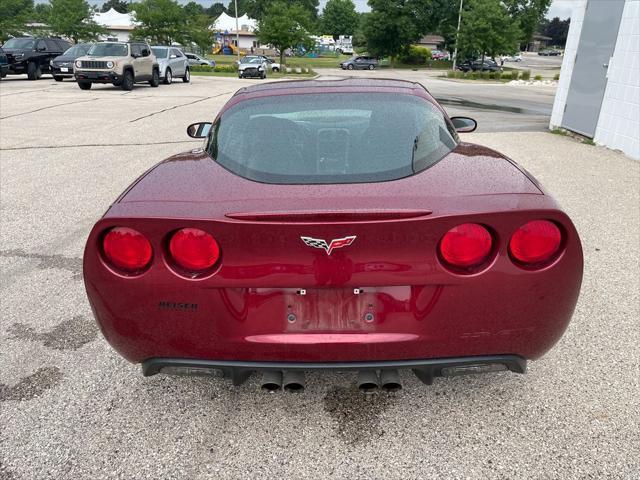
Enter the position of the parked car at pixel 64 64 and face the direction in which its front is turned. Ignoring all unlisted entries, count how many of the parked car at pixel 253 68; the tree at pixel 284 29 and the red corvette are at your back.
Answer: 2

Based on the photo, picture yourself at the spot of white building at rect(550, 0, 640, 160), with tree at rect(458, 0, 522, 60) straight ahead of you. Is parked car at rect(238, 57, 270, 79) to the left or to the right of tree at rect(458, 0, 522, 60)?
left

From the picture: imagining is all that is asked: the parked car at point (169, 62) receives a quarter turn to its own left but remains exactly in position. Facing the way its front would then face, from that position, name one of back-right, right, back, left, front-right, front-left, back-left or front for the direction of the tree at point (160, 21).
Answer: back-left

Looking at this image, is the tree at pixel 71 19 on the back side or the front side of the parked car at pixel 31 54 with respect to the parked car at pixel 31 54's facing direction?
on the back side

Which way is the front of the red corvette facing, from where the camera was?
facing away from the viewer

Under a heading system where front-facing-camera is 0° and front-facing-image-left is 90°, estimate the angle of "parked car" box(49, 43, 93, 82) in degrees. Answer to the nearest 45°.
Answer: approximately 45°

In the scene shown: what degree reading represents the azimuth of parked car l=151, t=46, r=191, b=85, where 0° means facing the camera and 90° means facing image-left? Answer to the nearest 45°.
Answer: approximately 45°

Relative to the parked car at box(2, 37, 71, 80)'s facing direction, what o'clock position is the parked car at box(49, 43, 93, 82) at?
the parked car at box(49, 43, 93, 82) is roughly at 10 o'clock from the parked car at box(2, 37, 71, 80).

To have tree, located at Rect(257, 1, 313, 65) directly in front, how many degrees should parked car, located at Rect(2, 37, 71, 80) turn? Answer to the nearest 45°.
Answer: approximately 180°

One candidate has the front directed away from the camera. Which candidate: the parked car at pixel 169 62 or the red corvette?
the red corvette
